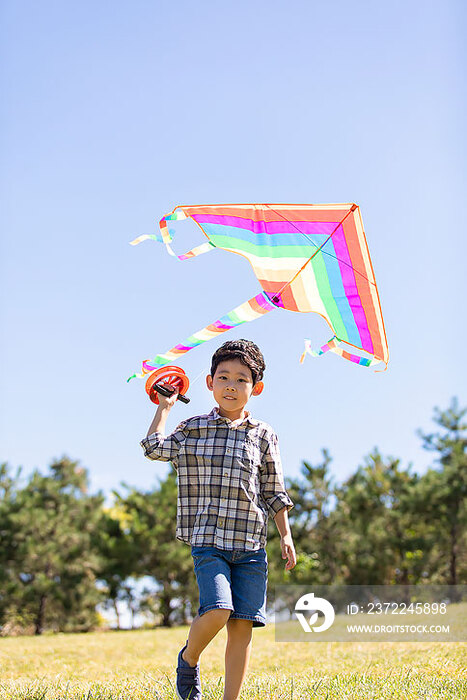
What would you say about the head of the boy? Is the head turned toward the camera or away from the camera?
toward the camera

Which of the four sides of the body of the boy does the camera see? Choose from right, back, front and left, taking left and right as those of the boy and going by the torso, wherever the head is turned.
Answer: front
